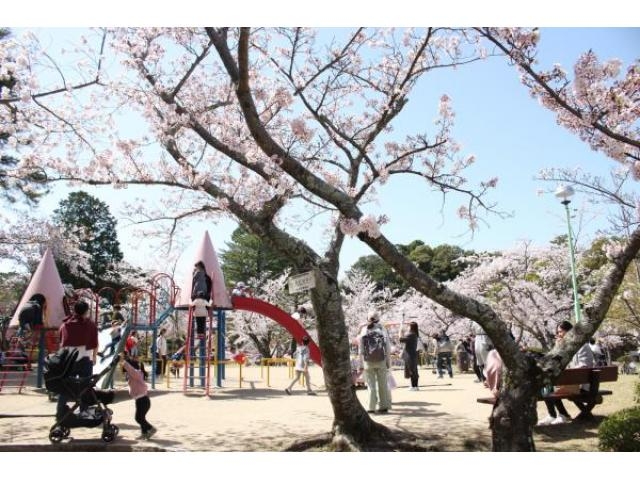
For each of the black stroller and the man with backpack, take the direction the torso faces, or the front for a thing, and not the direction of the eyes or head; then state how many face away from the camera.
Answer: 1

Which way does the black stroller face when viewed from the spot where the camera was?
facing to the left of the viewer

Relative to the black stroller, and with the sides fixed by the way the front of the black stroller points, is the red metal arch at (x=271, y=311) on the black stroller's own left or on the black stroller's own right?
on the black stroller's own right

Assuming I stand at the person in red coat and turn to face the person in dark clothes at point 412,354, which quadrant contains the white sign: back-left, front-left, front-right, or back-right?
front-right

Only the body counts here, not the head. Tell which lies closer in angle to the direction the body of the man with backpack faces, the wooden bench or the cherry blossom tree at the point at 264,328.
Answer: the cherry blossom tree

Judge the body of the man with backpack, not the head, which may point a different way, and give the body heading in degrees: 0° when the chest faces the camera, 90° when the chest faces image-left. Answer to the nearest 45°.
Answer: approximately 180°

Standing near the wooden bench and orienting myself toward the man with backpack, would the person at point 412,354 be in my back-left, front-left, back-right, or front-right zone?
front-right

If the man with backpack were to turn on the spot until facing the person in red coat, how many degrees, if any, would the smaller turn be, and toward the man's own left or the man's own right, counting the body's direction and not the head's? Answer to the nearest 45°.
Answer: approximately 135° to the man's own left

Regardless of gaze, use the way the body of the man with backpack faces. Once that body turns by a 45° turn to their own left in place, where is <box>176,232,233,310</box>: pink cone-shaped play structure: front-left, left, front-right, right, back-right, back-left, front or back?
front
